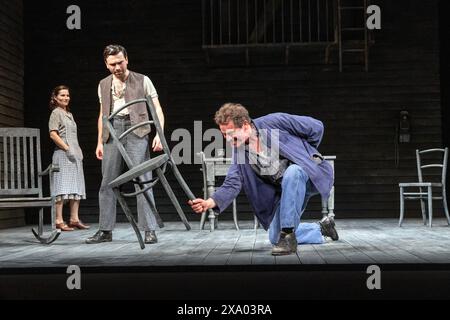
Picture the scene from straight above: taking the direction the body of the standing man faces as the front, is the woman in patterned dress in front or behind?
behind

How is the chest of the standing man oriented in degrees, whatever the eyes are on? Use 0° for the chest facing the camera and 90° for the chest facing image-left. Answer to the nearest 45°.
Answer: approximately 0°

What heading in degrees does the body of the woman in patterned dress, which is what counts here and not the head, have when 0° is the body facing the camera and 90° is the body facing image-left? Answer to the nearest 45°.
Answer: approximately 315°
